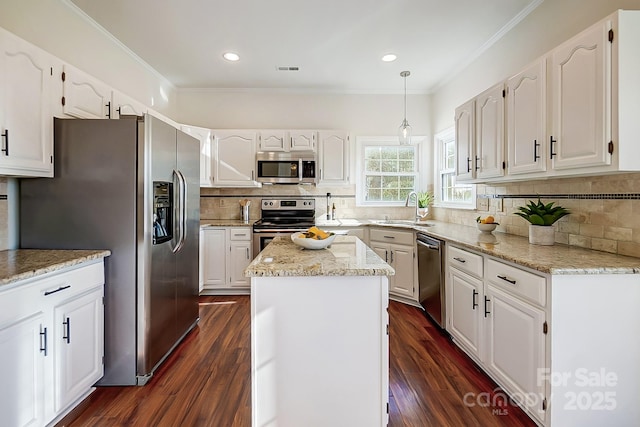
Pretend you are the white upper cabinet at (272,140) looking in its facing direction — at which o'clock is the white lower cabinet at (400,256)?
The white lower cabinet is roughly at 10 o'clock from the white upper cabinet.

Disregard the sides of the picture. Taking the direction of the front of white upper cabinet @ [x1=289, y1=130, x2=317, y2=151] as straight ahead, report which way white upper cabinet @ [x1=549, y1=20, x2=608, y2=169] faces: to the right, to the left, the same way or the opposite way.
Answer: to the right

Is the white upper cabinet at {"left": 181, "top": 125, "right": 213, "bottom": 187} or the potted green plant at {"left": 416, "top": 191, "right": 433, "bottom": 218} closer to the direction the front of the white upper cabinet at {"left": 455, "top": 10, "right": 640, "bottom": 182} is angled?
the white upper cabinet

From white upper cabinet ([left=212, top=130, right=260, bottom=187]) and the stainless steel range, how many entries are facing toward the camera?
2

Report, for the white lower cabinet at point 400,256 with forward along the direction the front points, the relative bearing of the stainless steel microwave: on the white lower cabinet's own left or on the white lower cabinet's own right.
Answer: on the white lower cabinet's own right

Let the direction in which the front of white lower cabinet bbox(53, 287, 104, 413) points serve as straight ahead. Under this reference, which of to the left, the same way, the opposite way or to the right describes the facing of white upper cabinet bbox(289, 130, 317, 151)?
to the right

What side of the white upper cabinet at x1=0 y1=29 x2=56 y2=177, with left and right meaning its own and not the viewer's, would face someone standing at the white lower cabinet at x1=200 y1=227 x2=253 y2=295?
left

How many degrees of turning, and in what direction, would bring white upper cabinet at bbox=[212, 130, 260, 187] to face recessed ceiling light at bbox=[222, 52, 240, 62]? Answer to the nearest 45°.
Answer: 0° — it already faces it

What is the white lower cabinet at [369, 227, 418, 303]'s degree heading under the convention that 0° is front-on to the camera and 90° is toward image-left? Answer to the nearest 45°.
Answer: approximately 45°

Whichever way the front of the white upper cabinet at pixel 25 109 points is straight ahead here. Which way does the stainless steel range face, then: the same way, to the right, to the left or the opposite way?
to the right
